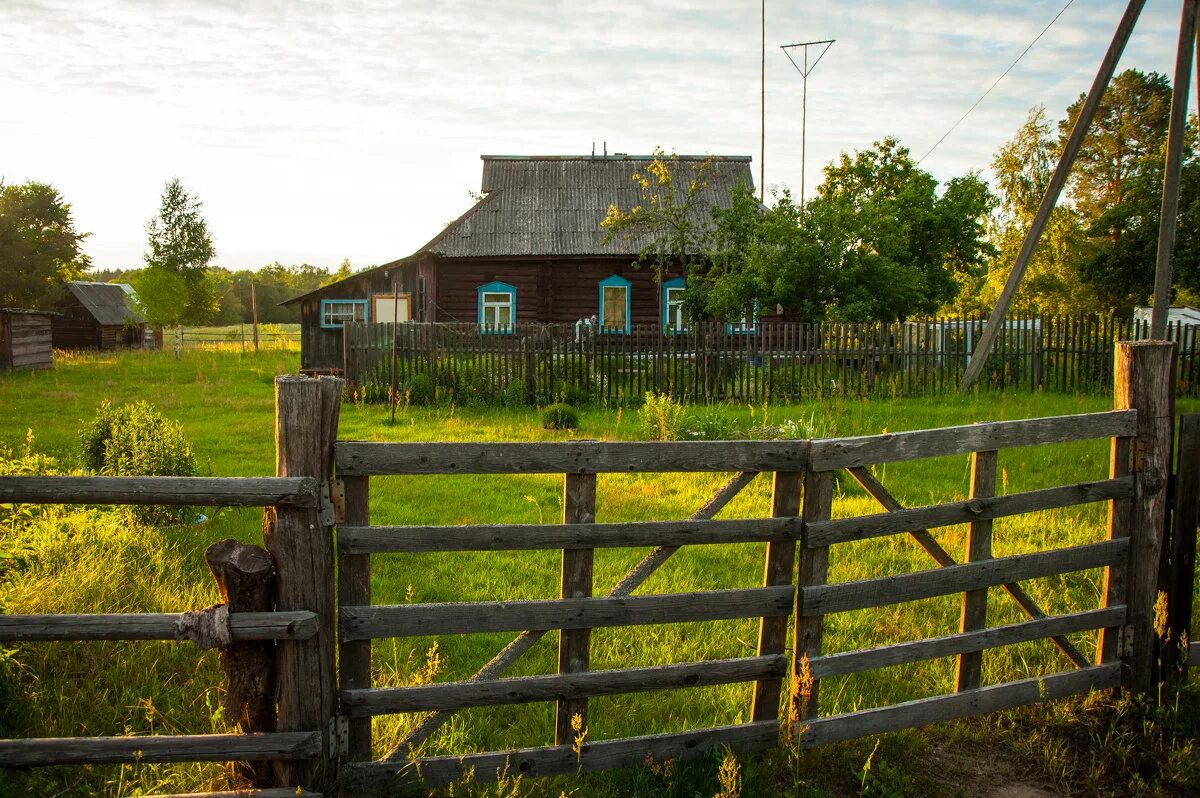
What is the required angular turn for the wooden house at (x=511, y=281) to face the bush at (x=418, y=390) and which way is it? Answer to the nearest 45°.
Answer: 0° — it already faces it

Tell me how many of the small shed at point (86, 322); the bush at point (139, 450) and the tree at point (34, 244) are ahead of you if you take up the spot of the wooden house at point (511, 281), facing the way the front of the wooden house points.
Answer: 1

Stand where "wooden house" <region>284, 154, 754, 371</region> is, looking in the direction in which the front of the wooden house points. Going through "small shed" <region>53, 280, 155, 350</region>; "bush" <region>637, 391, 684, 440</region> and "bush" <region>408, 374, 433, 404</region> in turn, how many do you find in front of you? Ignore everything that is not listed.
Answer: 2

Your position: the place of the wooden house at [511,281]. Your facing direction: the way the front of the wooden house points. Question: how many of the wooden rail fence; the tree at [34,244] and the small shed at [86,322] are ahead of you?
1

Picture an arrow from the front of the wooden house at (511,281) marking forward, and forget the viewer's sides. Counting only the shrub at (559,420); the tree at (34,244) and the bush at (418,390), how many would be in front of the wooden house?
2

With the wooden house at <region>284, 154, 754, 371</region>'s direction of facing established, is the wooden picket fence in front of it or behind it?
in front

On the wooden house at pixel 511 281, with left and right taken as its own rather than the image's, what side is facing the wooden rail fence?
front

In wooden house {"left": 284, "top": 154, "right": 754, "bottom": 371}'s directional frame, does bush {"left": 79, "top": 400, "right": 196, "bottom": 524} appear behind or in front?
in front

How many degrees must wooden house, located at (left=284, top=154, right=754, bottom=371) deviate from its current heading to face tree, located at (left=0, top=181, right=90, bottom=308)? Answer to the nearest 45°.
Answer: approximately 135° to its right

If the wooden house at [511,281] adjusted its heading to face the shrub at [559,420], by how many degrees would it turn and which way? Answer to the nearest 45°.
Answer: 0° — it already faces it

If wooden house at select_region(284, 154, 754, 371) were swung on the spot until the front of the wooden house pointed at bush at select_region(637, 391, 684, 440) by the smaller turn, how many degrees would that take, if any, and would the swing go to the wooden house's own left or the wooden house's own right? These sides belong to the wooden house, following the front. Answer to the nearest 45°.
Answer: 0° — it already faces it

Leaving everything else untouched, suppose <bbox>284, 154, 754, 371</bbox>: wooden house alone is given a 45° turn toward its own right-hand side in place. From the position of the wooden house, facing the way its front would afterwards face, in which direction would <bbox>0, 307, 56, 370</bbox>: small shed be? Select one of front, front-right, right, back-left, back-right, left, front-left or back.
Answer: front-right

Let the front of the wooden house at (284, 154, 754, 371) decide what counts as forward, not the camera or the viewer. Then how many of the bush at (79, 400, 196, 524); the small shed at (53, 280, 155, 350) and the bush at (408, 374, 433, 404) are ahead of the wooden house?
2

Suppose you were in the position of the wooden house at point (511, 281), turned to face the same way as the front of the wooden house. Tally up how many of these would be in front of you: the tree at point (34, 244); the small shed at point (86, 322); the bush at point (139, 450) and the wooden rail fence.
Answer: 2

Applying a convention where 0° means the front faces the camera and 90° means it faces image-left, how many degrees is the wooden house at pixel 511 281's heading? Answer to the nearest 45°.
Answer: approximately 0°
